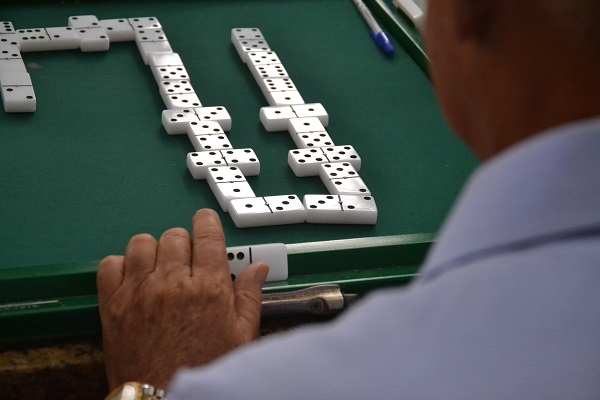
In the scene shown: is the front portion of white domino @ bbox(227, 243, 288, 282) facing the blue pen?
no

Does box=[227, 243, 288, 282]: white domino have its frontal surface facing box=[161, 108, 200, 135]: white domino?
no

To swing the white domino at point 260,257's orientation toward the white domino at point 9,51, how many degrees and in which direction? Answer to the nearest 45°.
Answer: approximately 135° to its right
